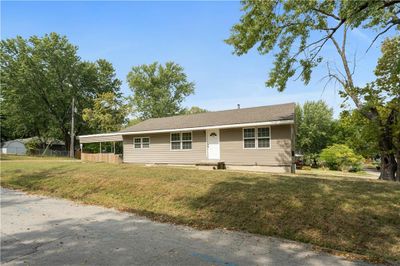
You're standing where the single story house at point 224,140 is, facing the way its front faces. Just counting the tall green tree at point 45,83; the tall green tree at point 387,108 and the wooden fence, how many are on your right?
2

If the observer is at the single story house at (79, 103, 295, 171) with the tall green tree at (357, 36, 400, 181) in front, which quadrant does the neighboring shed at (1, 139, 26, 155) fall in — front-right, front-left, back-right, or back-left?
back-left

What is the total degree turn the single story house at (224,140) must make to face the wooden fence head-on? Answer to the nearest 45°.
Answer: approximately 90° to its right

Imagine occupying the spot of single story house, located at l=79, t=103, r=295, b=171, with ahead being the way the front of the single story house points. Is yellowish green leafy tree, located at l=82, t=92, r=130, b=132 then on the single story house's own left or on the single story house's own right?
on the single story house's own right

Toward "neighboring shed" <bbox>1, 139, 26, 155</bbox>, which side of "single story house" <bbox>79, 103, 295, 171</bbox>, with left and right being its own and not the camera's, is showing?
right

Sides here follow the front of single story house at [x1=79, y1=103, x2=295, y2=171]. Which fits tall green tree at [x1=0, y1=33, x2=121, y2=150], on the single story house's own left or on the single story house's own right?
on the single story house's own right

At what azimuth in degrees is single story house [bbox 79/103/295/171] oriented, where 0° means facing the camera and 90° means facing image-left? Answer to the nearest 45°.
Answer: approximately 45°

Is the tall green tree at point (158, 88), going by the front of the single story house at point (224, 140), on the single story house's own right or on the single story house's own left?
on the single story house's own right

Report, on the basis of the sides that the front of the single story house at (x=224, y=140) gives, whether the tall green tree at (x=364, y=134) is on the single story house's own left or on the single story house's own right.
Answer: on the single story house's own left
